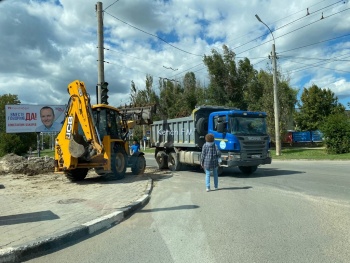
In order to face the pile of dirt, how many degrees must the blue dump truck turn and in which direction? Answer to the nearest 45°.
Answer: approximately 135° to its right

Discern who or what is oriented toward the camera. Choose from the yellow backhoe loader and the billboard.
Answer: the billboard

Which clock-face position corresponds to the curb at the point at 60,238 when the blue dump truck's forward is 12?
The curb is roughly at 2 o'clock from the blue dump truck.

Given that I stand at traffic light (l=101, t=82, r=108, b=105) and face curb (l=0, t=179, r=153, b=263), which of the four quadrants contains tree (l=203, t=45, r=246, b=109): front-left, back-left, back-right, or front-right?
back-left

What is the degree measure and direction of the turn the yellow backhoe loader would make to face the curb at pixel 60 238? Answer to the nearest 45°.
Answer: approximately 135° to its right

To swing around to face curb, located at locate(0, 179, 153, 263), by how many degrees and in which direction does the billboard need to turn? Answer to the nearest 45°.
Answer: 0° — it already faces it

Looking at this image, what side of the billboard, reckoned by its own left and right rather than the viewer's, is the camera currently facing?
front

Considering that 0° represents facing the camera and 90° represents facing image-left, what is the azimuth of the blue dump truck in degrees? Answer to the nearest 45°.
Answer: approximately 315°

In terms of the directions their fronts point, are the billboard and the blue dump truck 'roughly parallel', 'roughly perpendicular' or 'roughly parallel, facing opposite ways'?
roughly parallel

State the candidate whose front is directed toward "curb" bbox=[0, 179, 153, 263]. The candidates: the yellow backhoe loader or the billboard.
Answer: the billboard

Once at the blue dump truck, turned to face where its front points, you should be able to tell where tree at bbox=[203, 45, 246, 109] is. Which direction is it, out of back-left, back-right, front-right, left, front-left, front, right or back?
back-left

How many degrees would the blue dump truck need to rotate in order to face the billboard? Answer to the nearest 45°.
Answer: approximately 180°

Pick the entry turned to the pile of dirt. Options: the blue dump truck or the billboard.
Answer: the billboard

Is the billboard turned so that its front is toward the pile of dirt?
yes
